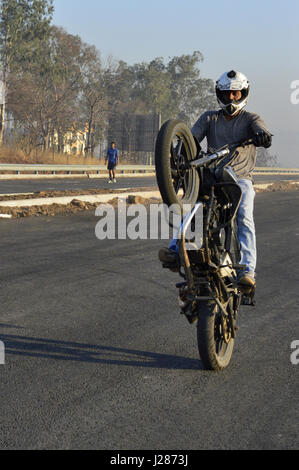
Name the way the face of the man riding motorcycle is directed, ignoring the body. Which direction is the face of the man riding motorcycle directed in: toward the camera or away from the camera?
toward the camera

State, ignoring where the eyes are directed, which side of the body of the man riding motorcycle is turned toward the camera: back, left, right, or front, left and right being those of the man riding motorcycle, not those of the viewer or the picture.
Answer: front
